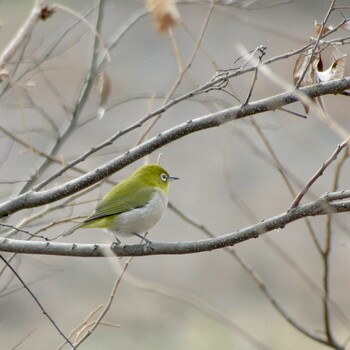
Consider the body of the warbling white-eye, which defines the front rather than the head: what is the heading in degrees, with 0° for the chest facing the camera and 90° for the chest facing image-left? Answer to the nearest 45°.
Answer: approximately 270°
